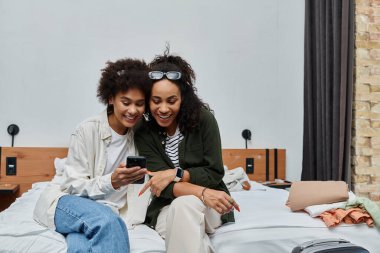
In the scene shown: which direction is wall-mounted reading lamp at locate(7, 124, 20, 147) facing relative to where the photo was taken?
toward the camera

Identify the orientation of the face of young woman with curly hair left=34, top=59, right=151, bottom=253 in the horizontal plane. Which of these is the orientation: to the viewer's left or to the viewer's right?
to the viewer's right

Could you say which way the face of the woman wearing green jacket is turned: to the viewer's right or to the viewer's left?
to the viewer's left

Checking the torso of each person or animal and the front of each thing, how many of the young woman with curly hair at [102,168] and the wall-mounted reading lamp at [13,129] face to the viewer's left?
0

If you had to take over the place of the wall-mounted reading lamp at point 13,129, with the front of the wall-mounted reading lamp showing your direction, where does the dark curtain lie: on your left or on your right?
on your left

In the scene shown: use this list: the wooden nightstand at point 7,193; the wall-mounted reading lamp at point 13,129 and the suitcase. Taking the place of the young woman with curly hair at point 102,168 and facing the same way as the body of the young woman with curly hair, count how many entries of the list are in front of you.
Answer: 1

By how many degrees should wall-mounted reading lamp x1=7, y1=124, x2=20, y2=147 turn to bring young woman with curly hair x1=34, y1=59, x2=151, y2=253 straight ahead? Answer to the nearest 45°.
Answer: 0° — it already faces them

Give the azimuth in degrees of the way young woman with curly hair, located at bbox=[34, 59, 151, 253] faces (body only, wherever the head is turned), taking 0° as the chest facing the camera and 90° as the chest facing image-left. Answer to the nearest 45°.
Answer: approximately 315°

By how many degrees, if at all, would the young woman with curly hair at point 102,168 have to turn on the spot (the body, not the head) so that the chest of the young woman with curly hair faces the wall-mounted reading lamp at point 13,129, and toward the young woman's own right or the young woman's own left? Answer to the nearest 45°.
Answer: approximately 180°

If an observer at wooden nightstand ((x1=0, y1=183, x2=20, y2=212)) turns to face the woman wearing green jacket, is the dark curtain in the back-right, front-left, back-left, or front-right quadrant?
front-left
